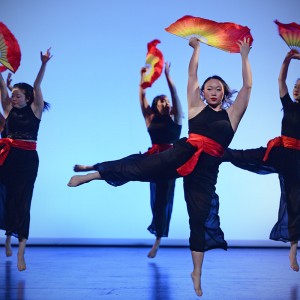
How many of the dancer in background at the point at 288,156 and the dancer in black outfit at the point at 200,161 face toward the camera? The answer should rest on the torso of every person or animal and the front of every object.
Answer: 2

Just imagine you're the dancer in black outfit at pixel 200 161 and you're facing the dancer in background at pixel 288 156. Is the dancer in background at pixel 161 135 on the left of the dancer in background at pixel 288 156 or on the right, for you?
left

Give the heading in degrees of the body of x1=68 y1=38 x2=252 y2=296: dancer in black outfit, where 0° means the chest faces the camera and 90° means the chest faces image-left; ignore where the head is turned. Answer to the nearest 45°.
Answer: approximately 0°

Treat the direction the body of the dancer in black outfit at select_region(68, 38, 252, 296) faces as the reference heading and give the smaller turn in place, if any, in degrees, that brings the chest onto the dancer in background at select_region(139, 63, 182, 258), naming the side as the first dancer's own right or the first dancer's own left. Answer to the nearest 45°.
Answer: approximately 180°

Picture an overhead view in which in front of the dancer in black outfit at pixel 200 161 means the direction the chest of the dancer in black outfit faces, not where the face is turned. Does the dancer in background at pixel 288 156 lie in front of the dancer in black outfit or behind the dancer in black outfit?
behind

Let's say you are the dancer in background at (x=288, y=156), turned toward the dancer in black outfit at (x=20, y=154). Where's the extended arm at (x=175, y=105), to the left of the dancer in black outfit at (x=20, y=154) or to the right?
right

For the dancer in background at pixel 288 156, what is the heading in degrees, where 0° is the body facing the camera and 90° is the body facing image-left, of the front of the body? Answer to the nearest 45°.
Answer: approximately 0°

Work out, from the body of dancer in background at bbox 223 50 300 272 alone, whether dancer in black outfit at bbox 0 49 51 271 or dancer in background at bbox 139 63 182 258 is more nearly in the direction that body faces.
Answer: the dancer in black outfit

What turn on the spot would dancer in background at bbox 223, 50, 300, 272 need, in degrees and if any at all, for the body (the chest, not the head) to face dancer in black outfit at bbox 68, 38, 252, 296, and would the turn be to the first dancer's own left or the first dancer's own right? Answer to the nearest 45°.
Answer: approximately 45° to the first dancer's own right

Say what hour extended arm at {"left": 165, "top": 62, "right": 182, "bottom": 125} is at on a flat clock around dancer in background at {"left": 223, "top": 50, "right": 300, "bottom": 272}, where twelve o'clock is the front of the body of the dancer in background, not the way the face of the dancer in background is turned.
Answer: The extended arm is roughly at 4 o'clock from the dancer in background.
